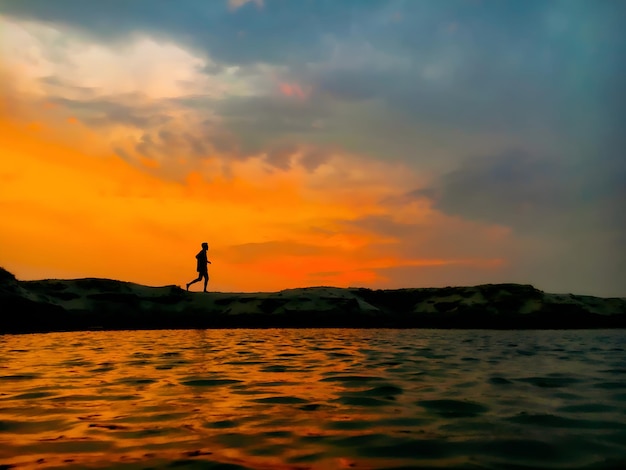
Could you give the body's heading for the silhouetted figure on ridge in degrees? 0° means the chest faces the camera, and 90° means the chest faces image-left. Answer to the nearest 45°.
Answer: approximately 270°
